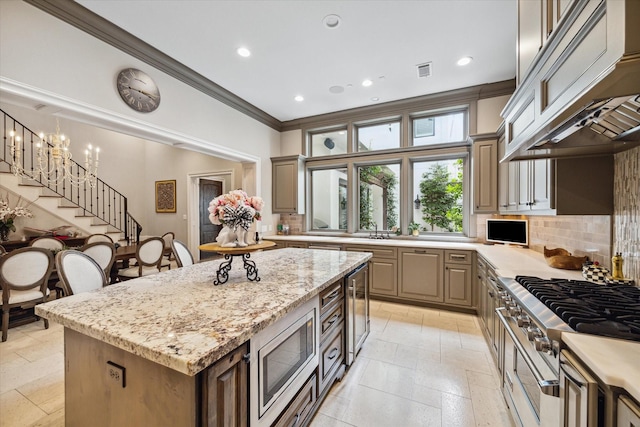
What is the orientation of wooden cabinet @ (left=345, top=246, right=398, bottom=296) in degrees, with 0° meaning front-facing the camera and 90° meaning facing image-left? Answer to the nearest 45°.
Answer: approximately 0°

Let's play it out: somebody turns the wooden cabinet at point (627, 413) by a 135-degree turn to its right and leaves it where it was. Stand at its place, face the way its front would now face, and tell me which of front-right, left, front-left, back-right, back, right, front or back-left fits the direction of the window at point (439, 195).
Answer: front-left

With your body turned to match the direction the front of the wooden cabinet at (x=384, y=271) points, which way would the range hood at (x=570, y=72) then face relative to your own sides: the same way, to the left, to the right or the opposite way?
to the right

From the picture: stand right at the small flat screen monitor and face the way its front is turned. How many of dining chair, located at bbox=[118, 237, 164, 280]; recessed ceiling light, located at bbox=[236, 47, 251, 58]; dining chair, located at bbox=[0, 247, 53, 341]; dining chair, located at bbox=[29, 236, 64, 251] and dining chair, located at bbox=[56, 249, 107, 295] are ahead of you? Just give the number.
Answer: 5

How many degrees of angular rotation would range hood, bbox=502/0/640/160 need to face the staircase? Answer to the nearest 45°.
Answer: approximately 45° to its right

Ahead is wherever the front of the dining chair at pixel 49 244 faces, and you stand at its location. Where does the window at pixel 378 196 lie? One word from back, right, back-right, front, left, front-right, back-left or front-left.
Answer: front-left

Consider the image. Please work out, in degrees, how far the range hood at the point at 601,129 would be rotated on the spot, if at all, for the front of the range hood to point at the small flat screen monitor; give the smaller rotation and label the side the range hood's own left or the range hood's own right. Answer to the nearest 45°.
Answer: approximately 135° to the range hood's own right

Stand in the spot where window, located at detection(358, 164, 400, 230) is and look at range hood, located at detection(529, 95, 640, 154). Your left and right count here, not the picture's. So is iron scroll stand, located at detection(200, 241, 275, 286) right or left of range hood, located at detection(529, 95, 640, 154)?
right
